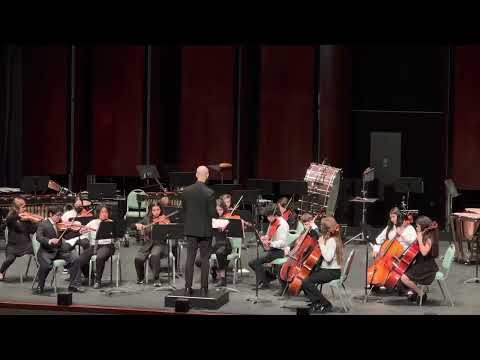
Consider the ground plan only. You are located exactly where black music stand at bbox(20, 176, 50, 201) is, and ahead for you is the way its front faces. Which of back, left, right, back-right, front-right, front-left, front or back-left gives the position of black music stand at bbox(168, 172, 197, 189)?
right

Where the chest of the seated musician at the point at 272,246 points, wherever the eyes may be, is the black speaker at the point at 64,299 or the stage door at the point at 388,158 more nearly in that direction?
the black speaker

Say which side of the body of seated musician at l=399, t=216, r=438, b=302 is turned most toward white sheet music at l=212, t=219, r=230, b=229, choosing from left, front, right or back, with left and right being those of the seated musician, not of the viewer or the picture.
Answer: front

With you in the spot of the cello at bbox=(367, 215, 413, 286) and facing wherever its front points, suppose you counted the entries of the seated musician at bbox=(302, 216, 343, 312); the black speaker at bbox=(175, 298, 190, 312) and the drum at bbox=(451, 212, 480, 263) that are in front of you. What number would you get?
2

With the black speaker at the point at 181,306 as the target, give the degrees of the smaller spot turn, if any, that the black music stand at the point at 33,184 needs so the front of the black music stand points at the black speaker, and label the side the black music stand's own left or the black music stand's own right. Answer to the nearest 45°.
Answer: approximately 180°

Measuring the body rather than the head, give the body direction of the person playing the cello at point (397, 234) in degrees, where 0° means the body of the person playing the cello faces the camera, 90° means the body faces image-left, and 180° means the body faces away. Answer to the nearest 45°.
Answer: approximately 45°

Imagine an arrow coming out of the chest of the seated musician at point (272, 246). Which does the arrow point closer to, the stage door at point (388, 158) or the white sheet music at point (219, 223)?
the white sheet music

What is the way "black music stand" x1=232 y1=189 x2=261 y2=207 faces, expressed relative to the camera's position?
facing away from the viewer

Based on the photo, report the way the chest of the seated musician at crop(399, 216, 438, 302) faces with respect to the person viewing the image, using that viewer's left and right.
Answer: facing to the left of the viewer

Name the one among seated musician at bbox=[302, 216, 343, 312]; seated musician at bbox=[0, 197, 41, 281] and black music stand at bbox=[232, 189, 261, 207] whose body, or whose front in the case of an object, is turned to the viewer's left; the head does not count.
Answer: seated musician at bbox=[302, 216, 343, 312]

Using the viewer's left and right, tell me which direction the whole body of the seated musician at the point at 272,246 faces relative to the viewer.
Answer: facing to the left of the viewer

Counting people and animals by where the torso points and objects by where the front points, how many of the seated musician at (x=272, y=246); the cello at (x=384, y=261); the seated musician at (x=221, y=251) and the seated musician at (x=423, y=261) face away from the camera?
0
